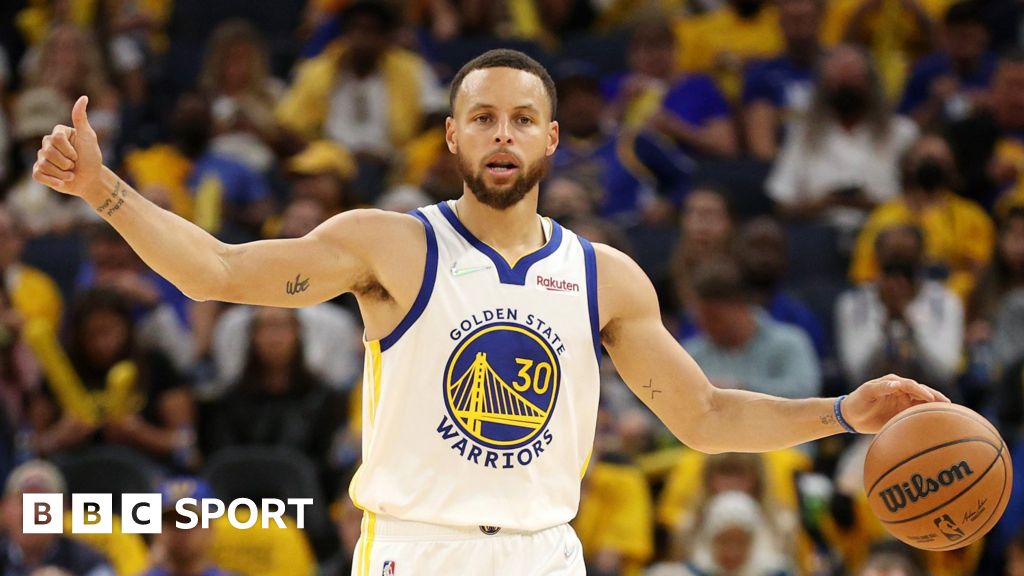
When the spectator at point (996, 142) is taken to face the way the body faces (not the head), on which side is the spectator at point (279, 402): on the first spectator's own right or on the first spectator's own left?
on the first spectator's own right

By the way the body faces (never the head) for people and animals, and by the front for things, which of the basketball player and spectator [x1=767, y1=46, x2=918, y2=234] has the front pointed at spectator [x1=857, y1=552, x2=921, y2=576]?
spectator [x1=767, y1=46, x2=918, y2=234]

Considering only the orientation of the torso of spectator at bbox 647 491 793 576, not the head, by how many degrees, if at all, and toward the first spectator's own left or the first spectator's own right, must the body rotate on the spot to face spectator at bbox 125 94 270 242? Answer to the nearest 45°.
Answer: approximately 135° to the first spectator's own right

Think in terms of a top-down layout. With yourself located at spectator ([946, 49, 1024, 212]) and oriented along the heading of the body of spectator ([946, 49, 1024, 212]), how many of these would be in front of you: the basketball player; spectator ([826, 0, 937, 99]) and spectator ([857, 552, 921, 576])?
2

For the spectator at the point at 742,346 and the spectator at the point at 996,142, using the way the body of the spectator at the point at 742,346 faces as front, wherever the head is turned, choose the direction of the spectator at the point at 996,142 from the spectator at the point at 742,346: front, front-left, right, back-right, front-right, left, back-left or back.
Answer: back

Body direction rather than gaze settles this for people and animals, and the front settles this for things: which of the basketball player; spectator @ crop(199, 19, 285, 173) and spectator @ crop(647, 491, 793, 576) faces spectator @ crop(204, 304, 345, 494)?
spectator @ crop(199, 19, 285, 173)

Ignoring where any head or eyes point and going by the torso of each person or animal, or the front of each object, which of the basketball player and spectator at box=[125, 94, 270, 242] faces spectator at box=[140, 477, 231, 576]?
spectator at box=[125, 94, 270, 242]

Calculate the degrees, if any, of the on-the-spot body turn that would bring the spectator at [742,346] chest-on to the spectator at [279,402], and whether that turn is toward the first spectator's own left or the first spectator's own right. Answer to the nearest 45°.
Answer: approximately 45° to the first spectator's own right

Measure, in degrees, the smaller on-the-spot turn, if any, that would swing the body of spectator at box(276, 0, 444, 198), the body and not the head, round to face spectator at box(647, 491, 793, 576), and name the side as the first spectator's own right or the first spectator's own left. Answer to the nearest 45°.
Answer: approximately 45° to the first spectator's own left

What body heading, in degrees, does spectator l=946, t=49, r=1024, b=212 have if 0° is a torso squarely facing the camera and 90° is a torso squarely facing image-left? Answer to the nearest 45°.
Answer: approximately 0°

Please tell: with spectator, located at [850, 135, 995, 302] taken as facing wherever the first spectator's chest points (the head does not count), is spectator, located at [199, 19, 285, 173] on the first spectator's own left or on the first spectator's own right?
on the first spectator's own right

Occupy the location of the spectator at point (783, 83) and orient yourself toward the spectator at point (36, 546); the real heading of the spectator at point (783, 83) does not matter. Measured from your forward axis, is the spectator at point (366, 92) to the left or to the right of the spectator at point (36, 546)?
right

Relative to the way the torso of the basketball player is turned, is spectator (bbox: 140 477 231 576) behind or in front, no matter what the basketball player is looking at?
behind
